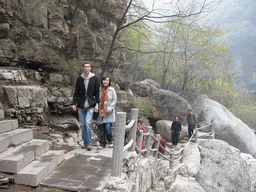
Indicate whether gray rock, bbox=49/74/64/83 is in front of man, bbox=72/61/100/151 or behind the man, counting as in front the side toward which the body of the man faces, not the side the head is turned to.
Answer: behind

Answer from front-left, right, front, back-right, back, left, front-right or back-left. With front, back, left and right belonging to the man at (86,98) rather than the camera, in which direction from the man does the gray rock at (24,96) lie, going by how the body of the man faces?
back-right

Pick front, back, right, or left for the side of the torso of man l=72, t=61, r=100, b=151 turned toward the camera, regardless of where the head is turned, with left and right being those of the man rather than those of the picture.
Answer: front

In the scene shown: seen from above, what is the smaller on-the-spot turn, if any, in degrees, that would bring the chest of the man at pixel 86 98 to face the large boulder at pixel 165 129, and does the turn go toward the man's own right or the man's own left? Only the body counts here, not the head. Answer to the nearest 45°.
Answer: approximately 135° to the man's own left

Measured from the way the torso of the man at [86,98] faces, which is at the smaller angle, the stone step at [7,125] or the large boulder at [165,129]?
the stone step

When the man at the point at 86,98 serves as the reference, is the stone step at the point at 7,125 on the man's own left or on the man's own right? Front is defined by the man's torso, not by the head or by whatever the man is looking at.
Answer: on the man's own right

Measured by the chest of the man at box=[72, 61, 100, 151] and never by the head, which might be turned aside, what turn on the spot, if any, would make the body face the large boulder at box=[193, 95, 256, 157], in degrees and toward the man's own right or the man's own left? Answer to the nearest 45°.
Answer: approximately 135° to the man's own left
